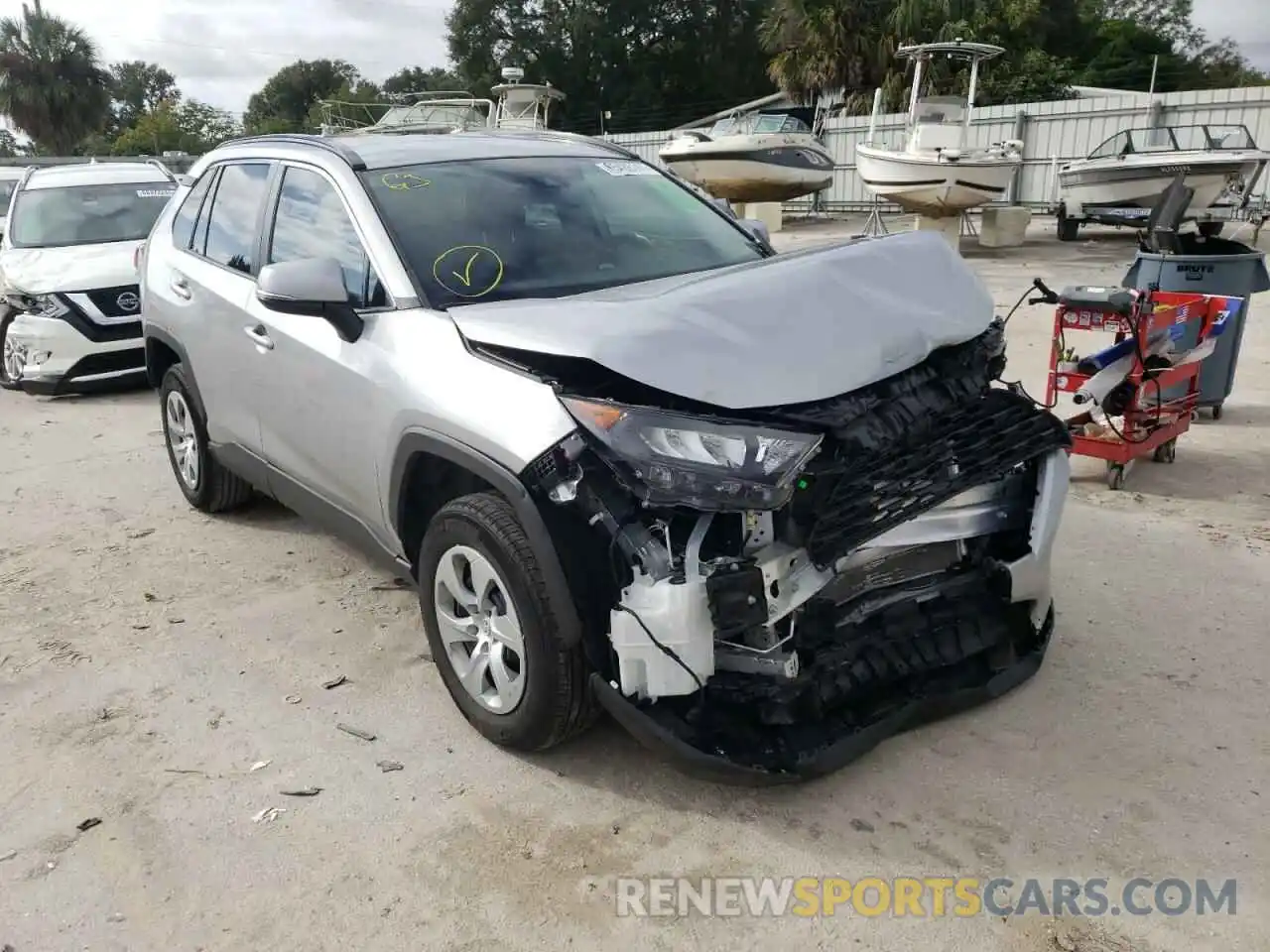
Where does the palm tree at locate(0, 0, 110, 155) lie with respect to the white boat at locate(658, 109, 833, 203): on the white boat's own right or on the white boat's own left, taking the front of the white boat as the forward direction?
on the white boat's own right

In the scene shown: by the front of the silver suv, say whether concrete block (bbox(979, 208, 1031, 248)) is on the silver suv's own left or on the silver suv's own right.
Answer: on the silver suv's own left

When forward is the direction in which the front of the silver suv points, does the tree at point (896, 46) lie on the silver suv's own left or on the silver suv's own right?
on the silver suv's own left

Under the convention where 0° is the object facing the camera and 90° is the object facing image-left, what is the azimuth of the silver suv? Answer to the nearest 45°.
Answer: approximately 315°

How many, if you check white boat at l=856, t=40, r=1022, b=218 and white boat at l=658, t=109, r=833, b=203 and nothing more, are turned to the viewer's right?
0

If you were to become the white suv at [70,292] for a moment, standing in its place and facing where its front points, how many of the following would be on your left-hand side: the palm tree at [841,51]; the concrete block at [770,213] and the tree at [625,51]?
3

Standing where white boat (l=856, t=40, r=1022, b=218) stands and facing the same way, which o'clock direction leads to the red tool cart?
The red tool cart is roughly at 12 o'clock from the white boat.
